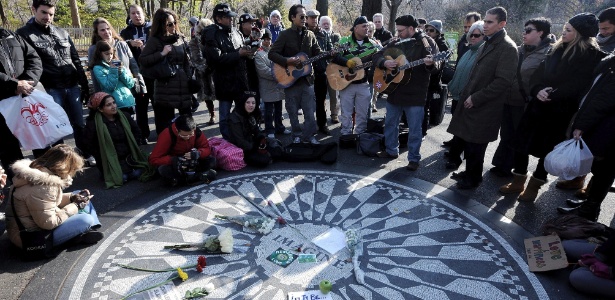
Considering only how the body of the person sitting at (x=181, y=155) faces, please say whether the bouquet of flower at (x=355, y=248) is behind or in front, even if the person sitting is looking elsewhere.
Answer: in front

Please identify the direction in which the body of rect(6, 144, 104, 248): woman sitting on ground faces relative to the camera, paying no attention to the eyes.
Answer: to the viewer's right

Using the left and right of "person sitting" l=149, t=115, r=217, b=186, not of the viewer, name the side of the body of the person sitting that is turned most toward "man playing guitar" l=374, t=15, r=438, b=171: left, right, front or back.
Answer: left

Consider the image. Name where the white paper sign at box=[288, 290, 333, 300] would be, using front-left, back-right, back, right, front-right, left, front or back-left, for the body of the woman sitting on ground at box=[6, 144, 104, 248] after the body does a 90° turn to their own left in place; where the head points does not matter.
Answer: back-right

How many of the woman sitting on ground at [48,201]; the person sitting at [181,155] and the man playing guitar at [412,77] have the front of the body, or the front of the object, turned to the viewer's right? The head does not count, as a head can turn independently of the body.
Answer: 1

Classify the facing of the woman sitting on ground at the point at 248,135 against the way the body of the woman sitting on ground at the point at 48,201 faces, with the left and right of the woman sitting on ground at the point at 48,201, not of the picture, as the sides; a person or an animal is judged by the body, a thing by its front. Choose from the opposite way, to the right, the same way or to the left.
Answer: to the right

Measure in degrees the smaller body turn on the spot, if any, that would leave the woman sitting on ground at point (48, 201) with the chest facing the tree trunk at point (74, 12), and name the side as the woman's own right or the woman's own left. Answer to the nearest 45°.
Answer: approximately 90° to the woman's own left

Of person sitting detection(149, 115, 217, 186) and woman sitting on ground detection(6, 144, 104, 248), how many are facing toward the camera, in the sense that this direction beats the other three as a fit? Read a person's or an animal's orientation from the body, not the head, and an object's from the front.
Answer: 1

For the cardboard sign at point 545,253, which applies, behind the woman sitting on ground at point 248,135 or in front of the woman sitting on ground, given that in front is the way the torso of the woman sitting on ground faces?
in front

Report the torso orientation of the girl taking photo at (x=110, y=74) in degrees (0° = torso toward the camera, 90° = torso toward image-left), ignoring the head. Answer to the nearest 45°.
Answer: approximately 315°

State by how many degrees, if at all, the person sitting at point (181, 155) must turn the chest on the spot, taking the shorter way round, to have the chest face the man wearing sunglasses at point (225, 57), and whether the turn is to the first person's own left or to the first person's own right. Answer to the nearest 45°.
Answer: approximately 135° to the first person's own left

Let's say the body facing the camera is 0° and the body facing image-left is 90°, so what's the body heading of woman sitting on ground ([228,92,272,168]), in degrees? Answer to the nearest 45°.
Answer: approximately 315°

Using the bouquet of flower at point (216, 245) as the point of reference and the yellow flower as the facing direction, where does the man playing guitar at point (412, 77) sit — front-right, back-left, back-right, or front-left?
back-left

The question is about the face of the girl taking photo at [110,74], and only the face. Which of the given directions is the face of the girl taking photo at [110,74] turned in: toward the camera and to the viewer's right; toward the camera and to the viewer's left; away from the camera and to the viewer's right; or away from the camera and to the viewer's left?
toward the camera and to the viewer's right

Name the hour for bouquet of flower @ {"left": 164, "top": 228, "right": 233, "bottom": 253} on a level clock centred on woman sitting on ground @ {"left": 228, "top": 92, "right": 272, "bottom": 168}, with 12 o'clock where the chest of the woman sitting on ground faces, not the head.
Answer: The bouquet of flower is roughly at 2 o'clock from the woman sitting on ground.

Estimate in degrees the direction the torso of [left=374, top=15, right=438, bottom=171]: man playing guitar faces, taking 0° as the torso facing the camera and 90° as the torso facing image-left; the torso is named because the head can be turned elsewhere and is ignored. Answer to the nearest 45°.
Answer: approximately 45°
